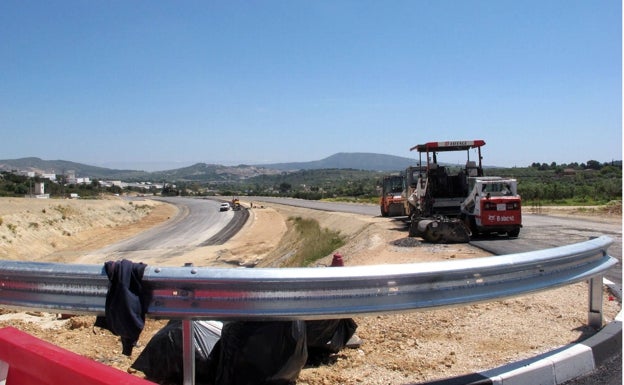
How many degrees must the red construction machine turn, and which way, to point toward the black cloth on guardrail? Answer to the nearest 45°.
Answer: approximately 180°

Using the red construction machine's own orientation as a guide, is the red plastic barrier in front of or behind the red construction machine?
behind

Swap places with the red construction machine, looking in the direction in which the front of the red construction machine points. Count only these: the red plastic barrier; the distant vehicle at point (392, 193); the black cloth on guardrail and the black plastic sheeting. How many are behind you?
3
